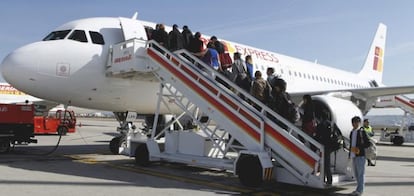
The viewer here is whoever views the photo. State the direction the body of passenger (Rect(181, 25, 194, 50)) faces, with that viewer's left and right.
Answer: facing away from the viewer and to the left of the viewer

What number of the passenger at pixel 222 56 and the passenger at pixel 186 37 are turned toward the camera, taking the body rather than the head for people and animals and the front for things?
0

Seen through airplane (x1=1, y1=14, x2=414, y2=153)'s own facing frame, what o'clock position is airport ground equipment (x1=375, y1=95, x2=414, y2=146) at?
The airport ground equipment is roughly at 6 o'clock from the airplane.

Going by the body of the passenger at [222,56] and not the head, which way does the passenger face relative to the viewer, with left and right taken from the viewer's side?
facing away from the viewer and to the left of the viewer

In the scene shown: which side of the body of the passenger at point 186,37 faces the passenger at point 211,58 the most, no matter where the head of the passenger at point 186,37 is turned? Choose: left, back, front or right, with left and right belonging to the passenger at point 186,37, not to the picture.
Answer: back

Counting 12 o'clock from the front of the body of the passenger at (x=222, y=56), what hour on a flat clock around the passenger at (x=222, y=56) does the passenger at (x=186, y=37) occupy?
the passenger at (x=186, y=37) is roughly at 11 o'clock from the passenger at (x=222, y=56).

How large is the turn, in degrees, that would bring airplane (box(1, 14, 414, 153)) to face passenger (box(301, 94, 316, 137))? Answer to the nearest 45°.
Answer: approximately 90° to its left

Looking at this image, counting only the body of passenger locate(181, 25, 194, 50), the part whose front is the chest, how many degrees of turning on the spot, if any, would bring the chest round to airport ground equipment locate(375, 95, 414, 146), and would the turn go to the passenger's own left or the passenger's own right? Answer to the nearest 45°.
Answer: approximately 90° to the passenger's own right

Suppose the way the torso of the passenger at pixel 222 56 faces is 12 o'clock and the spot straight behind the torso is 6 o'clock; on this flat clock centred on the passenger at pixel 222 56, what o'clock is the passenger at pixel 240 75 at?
the passenger at pixel 240 75 is roughly at 7 o'clock from the passenger at pixel 222 56.

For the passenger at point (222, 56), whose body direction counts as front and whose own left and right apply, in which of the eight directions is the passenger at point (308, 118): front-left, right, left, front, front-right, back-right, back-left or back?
back

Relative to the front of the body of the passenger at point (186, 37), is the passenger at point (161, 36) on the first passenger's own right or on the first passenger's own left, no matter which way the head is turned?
on the first passenger's own left

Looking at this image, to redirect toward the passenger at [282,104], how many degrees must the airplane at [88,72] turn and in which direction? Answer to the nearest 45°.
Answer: approximately 90° to its left
